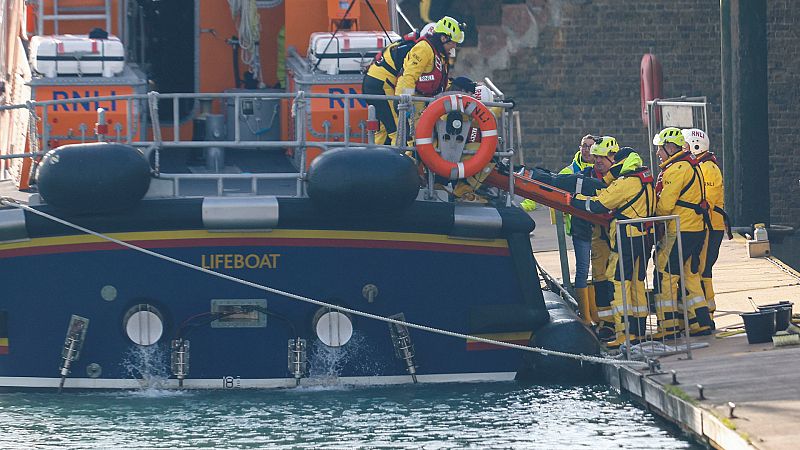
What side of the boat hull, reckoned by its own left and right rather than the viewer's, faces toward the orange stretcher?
right

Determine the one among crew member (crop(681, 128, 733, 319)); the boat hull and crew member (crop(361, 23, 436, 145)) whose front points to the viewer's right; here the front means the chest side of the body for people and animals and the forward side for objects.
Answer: crew member (crop(361, 23, 436, 145))

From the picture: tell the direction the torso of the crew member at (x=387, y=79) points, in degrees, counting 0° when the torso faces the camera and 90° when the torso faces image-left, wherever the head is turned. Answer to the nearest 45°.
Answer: approximately 270°

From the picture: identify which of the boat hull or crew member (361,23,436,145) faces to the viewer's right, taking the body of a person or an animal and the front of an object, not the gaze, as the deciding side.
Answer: the crew member

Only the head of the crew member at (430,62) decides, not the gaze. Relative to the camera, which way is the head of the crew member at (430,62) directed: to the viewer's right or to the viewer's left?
to the viewer's right

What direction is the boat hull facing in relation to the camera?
away from the camera

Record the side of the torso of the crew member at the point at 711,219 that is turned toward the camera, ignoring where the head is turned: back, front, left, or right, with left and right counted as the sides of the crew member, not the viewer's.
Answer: left

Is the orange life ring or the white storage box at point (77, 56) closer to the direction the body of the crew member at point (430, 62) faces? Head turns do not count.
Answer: the orange life ring

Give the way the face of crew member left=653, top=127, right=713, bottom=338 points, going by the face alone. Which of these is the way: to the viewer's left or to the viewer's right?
to the viewer's left
